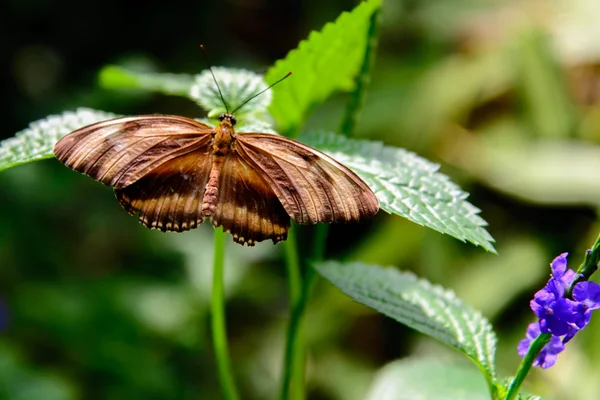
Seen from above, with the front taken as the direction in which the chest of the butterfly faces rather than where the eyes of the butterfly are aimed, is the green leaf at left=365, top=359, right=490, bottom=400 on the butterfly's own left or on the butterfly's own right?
on the butterfly's own right

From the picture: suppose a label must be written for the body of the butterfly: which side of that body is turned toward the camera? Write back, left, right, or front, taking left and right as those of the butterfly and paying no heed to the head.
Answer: back
